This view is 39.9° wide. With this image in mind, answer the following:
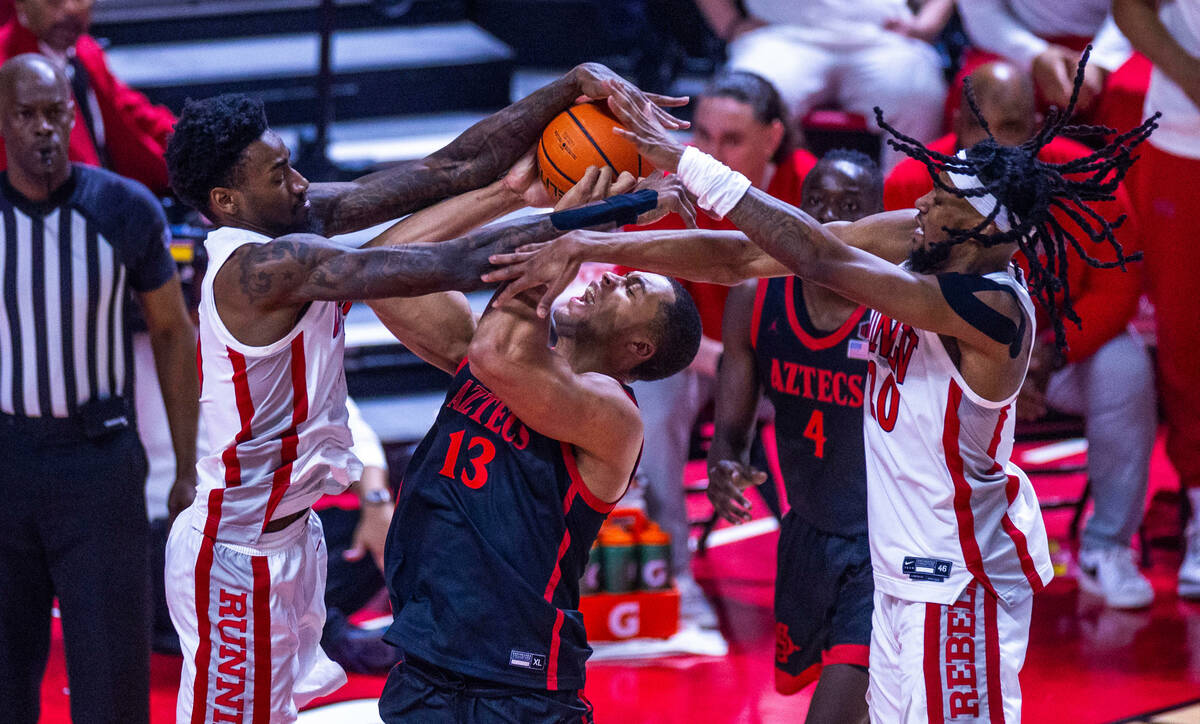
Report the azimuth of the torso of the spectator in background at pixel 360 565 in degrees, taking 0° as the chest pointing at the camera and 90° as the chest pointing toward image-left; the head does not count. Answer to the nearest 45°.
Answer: approximately 315°

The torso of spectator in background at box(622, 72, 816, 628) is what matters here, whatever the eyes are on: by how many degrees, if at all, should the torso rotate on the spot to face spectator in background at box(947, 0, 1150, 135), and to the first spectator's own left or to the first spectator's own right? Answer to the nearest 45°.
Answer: approximately 180°

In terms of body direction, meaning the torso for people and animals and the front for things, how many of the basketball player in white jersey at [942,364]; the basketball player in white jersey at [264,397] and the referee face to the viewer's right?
1

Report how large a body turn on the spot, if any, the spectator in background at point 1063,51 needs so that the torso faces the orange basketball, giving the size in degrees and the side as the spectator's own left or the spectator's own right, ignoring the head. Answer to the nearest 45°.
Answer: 0° — they already face it

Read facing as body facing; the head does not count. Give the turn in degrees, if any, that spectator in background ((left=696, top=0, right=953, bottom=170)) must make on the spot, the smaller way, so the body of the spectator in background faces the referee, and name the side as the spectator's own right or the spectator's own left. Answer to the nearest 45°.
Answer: approximately 45° to the spectator's own right

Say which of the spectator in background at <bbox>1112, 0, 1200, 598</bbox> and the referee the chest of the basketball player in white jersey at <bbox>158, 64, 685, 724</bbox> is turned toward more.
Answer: the spectator in background

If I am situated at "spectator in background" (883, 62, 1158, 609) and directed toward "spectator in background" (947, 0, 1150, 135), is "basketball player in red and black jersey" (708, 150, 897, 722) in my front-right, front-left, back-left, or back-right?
back-left

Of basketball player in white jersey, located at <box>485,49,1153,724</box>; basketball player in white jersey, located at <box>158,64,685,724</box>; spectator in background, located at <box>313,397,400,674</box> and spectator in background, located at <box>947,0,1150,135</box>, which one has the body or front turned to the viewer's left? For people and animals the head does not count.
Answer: basketball player in white jersey, located at <box>485,49,1153,724</box>

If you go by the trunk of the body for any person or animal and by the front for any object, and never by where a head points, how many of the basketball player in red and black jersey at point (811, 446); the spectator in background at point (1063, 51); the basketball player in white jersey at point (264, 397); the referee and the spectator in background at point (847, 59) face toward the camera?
4

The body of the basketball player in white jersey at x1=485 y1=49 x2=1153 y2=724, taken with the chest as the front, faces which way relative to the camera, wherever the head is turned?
to the viewer's left

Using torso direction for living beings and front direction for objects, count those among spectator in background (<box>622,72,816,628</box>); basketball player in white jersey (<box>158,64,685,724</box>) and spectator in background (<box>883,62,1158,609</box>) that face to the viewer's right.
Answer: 1
